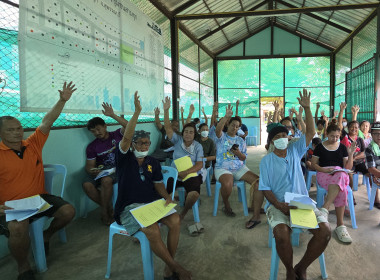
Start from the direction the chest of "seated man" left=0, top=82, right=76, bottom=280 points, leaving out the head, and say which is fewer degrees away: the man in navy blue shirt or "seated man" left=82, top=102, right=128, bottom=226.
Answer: the man in navy blue shirt

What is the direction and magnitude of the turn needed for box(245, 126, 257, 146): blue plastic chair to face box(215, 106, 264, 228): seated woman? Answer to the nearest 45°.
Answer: approximately 45° to its left

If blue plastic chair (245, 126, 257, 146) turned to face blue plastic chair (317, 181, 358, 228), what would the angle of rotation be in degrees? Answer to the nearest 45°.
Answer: approximately 45° to its left

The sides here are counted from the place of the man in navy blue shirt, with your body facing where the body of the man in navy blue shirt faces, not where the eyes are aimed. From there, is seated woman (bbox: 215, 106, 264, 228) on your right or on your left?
on your left

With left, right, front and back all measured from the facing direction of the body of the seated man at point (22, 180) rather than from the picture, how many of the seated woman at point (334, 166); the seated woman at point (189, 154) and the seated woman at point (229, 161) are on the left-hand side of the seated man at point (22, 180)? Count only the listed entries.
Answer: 3

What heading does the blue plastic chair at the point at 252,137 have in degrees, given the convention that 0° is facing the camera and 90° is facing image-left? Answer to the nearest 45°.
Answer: approximately 45°

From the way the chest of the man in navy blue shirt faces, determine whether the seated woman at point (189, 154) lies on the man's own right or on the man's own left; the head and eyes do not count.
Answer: on the man's own left

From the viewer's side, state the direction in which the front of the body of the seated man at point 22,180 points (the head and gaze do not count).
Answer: toward the camera

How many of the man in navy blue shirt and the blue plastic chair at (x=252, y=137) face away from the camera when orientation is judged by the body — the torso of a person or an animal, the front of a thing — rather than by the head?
0

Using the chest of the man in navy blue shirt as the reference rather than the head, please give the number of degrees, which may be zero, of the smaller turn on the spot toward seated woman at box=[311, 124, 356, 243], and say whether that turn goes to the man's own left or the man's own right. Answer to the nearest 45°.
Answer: approximately 45° to the man's own left

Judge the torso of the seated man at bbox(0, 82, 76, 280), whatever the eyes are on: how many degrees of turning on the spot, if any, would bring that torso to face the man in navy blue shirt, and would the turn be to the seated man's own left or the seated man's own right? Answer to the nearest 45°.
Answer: approximately 45° to the seated man's own left

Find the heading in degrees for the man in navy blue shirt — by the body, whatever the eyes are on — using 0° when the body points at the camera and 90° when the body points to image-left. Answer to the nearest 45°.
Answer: approximately 315°

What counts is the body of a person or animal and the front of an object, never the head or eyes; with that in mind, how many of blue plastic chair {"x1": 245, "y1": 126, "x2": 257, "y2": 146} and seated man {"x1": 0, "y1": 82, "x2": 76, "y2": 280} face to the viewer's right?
0

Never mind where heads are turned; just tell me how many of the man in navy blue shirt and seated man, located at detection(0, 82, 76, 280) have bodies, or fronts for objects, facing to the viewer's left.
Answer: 0
